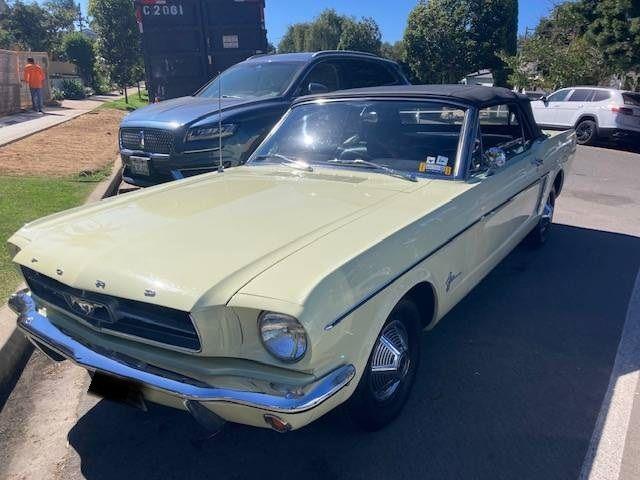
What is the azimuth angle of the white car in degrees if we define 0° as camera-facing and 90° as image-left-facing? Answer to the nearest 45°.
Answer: approximately 135°

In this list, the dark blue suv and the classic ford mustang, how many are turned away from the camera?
0

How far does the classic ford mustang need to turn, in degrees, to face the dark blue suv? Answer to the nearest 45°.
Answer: approximately 135° to its right

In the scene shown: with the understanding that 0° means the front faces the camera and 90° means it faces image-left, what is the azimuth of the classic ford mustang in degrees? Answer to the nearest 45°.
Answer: approximately 45°

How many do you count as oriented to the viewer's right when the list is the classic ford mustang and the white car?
0

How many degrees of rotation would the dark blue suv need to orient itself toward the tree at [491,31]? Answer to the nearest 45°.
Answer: approximately 180°

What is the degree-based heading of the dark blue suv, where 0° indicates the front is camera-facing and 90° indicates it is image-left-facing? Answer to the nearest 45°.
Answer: approximately 45°

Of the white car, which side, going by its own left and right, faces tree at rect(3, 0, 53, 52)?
front

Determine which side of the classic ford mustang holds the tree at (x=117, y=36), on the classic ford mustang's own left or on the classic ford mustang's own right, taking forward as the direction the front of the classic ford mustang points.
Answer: on the classic ford mustang's own right

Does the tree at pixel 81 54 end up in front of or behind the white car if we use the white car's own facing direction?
in front

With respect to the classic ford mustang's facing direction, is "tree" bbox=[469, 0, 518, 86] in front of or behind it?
behind
